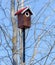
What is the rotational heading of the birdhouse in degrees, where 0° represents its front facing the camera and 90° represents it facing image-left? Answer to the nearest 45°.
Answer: approximately 315°
